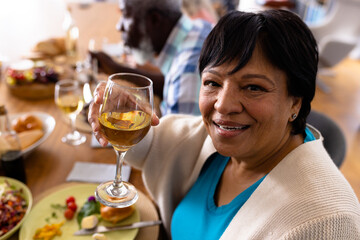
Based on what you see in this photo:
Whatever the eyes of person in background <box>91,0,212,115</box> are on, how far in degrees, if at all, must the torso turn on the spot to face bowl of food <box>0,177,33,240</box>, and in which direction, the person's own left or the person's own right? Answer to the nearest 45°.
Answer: approximately 45° to the person's own left

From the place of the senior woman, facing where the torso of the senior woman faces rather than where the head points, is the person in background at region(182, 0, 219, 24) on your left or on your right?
on your right

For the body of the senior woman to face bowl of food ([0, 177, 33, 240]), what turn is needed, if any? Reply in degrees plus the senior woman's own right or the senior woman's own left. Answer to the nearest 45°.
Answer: approximately 45° to the senior woman's own right

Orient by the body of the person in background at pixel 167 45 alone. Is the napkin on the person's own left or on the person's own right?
on the person's own left

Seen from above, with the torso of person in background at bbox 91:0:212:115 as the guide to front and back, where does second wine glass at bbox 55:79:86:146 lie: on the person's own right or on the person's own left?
on the person's own left

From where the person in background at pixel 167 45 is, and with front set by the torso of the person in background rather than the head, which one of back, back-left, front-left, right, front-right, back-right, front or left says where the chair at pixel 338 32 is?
back-right

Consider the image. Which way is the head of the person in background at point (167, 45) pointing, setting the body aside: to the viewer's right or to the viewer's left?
to the viewer's left

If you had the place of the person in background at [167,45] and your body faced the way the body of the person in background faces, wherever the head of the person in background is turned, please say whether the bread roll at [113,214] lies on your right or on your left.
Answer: on your left

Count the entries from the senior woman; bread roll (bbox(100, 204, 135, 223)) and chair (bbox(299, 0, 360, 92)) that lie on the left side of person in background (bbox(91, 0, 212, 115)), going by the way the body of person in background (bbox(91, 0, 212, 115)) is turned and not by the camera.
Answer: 2

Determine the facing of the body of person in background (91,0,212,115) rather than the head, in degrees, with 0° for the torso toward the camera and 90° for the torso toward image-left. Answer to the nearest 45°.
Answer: approximately 90°

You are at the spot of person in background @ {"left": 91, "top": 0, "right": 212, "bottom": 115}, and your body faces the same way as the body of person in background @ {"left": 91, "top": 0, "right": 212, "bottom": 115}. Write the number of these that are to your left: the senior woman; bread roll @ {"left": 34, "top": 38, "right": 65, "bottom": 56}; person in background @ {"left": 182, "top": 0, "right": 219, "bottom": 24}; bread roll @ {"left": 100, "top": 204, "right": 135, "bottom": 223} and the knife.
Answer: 3
